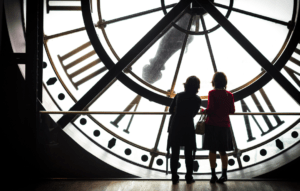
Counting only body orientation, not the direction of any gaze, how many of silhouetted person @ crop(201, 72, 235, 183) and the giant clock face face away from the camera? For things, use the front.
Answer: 2

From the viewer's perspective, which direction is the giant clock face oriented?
away from the camera

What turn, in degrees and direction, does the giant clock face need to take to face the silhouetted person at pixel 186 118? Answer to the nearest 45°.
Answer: approximately 180°

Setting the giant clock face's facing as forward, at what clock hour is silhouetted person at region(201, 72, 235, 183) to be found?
The silhouetted person is roughly at 5 o'clock from the giant clock face.

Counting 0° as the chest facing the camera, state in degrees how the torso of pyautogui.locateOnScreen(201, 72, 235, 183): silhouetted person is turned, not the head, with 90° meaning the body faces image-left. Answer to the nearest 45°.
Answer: approximately 180°
